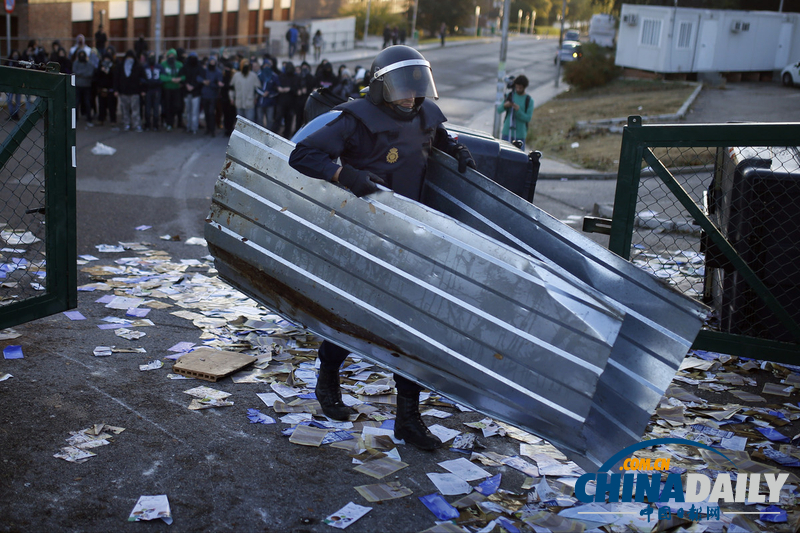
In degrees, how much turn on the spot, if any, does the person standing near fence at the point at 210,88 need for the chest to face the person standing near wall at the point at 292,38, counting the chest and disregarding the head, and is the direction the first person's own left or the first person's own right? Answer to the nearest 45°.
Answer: approximately 180°

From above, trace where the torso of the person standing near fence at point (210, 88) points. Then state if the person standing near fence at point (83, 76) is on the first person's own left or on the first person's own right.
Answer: on the first person's own right

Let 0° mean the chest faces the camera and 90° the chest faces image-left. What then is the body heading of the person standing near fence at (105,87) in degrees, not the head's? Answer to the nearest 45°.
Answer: approximately 0°

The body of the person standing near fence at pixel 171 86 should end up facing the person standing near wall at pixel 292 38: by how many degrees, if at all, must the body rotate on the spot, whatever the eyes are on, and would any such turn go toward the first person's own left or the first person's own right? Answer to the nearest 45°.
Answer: approximately 180°

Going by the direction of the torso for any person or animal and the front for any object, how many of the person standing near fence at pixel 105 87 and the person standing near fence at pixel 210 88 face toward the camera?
2

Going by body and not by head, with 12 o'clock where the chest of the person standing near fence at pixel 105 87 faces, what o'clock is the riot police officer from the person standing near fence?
The riot police officer is roughly at 12 o'clock from the person standing near fence.

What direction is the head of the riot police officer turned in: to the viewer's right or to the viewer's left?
to the viewer's right

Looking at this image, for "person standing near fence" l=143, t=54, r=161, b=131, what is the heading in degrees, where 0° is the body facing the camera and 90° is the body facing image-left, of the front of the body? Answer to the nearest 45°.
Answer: approximately 0°
